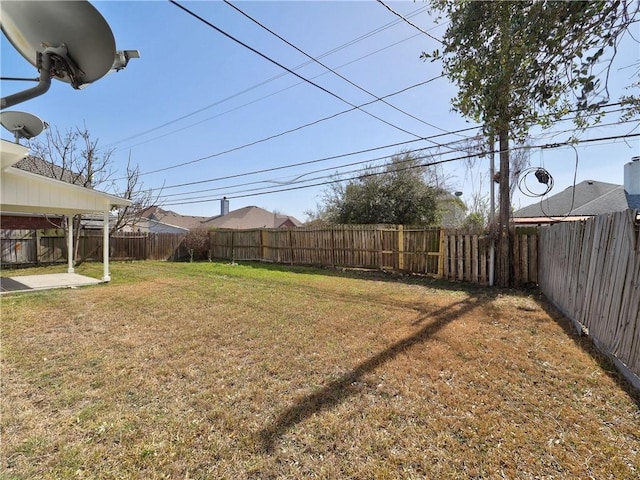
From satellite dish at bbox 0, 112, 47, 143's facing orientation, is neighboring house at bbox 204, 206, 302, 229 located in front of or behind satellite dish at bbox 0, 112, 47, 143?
in front

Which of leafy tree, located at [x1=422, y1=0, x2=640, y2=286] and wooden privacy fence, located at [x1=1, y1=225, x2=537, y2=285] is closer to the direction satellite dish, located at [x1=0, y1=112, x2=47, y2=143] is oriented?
the wooden privacy fence

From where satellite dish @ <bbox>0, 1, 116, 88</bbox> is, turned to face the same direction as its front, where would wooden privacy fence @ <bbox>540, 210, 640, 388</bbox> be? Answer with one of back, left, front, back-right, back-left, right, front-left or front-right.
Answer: front-right

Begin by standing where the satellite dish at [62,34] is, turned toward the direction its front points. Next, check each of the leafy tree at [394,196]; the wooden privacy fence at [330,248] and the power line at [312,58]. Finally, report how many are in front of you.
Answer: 3

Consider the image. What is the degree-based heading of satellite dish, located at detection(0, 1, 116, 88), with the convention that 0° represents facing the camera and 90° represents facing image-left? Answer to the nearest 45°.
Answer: approximately 225°

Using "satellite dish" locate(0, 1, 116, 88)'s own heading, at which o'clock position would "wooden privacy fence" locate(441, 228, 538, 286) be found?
The wooden privacy fence is roughly at 1 o'clock from the satellite dish.

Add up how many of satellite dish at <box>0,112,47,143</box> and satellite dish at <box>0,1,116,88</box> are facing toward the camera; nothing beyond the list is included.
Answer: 0

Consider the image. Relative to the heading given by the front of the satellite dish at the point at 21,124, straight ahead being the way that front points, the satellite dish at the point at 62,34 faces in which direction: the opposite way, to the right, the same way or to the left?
the same way

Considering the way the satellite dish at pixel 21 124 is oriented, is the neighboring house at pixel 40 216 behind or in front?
in front

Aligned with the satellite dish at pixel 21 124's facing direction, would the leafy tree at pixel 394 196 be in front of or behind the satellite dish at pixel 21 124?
in front

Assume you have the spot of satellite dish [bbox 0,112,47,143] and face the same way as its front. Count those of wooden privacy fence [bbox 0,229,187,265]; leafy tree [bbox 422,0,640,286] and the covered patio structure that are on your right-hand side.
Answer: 1

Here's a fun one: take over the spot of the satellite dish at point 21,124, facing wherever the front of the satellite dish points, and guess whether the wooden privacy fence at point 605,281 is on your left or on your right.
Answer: on your right

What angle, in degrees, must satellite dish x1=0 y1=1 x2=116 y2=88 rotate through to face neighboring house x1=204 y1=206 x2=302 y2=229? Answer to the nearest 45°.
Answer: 0° — it already faces it

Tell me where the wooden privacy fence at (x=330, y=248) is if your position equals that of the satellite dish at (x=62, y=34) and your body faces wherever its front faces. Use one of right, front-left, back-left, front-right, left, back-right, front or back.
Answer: front

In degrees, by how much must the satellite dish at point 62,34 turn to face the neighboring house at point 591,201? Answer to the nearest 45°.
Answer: approximately 45° to its right

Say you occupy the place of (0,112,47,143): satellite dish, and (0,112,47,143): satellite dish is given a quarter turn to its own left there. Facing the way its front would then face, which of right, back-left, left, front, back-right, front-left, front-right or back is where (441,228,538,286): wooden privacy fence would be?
back-right

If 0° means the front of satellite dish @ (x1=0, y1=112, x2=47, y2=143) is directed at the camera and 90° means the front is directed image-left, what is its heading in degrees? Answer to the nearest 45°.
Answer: approximately 225°
